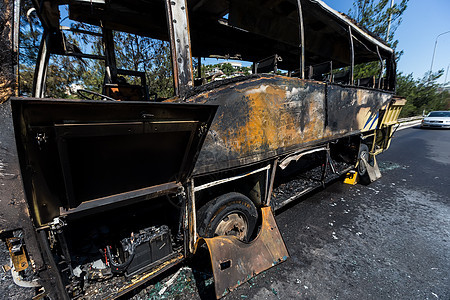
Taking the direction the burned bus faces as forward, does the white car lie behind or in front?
behind

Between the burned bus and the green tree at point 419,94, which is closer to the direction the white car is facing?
the burned bus

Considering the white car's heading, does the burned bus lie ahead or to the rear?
ahead

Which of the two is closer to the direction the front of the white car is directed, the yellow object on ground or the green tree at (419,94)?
the yellow object on ground

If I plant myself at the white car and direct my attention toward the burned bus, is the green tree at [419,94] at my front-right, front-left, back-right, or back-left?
back-right

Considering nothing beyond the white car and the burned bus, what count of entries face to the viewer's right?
0
